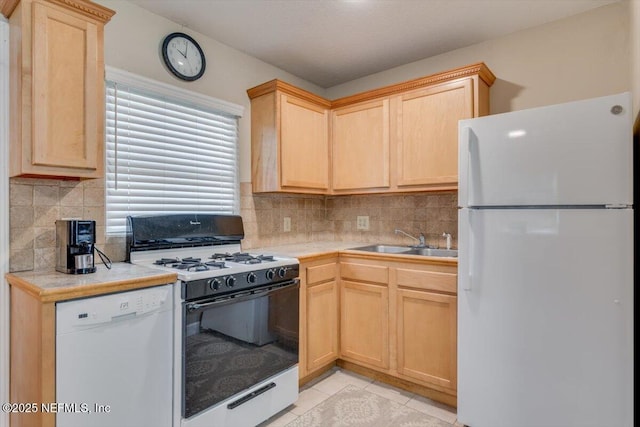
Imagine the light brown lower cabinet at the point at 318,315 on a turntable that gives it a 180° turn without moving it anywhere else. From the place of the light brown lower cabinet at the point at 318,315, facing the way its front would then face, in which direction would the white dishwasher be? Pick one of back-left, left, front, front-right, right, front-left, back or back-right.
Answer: left

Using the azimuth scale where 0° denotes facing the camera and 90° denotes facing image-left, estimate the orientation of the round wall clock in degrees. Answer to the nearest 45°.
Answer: approximately 315°

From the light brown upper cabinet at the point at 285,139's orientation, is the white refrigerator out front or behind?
out front
